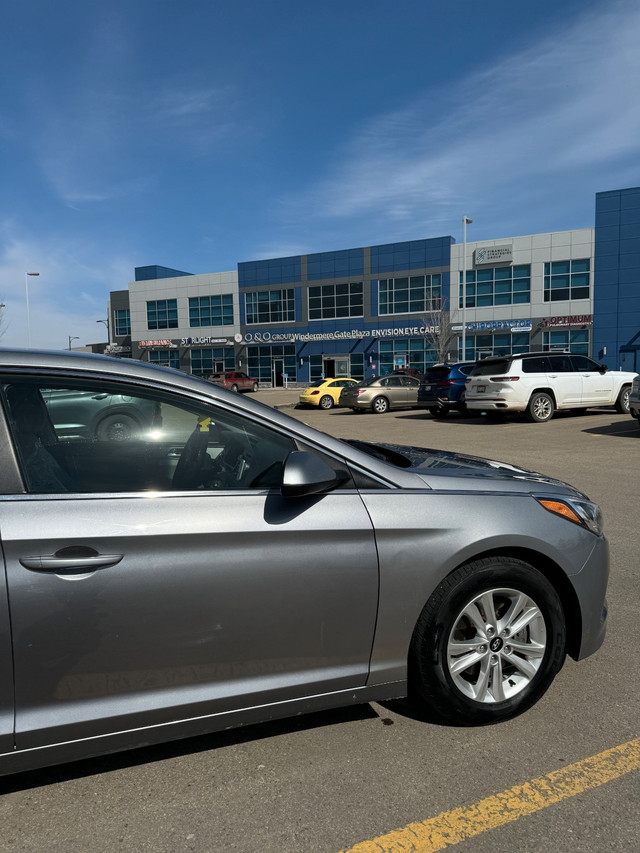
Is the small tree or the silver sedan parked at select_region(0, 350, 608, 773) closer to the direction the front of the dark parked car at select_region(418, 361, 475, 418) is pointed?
the small tree

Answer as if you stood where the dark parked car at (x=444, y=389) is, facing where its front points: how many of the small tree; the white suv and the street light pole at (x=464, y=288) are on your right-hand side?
1

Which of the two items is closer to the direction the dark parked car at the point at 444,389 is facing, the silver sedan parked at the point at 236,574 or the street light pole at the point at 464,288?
the street light pole

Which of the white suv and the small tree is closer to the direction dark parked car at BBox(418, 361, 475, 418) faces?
the small tree

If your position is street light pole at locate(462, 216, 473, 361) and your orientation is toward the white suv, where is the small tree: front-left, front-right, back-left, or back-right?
back-right

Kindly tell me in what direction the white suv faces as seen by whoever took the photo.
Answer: facing away from the viewer and to the right of the viewer

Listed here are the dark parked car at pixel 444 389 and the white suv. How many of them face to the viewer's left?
0

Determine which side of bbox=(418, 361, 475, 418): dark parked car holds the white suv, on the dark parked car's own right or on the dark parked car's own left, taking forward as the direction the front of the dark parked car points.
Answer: on the dark parked car's own right

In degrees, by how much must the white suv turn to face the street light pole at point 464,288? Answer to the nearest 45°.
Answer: approximately 45° to its left

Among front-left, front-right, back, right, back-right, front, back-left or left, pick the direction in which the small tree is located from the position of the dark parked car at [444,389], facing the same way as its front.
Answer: front-left

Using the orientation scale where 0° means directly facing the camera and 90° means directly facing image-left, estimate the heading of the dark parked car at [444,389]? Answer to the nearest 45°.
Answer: approximately 225°

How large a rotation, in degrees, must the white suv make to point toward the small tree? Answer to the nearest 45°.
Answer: approximately 45° to its left

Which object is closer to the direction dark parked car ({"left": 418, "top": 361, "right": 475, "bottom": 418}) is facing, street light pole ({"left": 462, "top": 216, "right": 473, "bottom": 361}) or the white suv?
the street light pole
